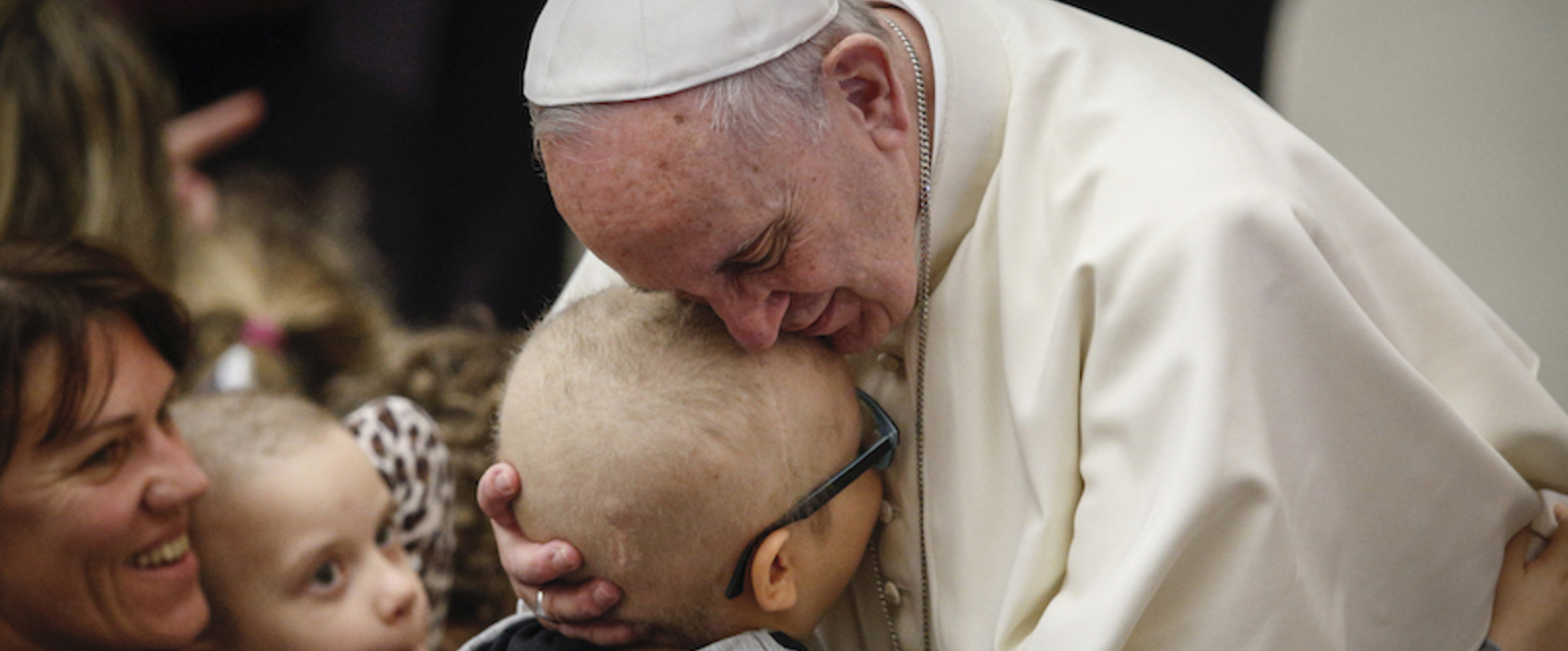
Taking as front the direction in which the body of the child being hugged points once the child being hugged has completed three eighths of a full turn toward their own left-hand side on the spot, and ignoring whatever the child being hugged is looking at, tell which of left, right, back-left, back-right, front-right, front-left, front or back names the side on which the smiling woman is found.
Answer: front

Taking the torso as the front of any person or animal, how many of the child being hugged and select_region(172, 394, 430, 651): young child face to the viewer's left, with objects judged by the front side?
0

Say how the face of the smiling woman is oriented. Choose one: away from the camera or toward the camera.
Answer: toward the camera

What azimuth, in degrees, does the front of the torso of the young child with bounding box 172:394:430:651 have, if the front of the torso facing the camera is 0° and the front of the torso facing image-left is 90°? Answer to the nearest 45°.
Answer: approximately 315°

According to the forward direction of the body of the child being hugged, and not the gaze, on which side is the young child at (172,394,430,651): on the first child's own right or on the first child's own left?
on the first child's own left

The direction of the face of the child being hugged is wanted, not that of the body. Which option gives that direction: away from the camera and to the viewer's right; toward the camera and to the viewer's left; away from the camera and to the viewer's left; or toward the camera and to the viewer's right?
away from the camera and to the viewer's right

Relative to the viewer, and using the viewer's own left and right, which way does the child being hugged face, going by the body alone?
facing away from the viewer and to the right of the viewer
